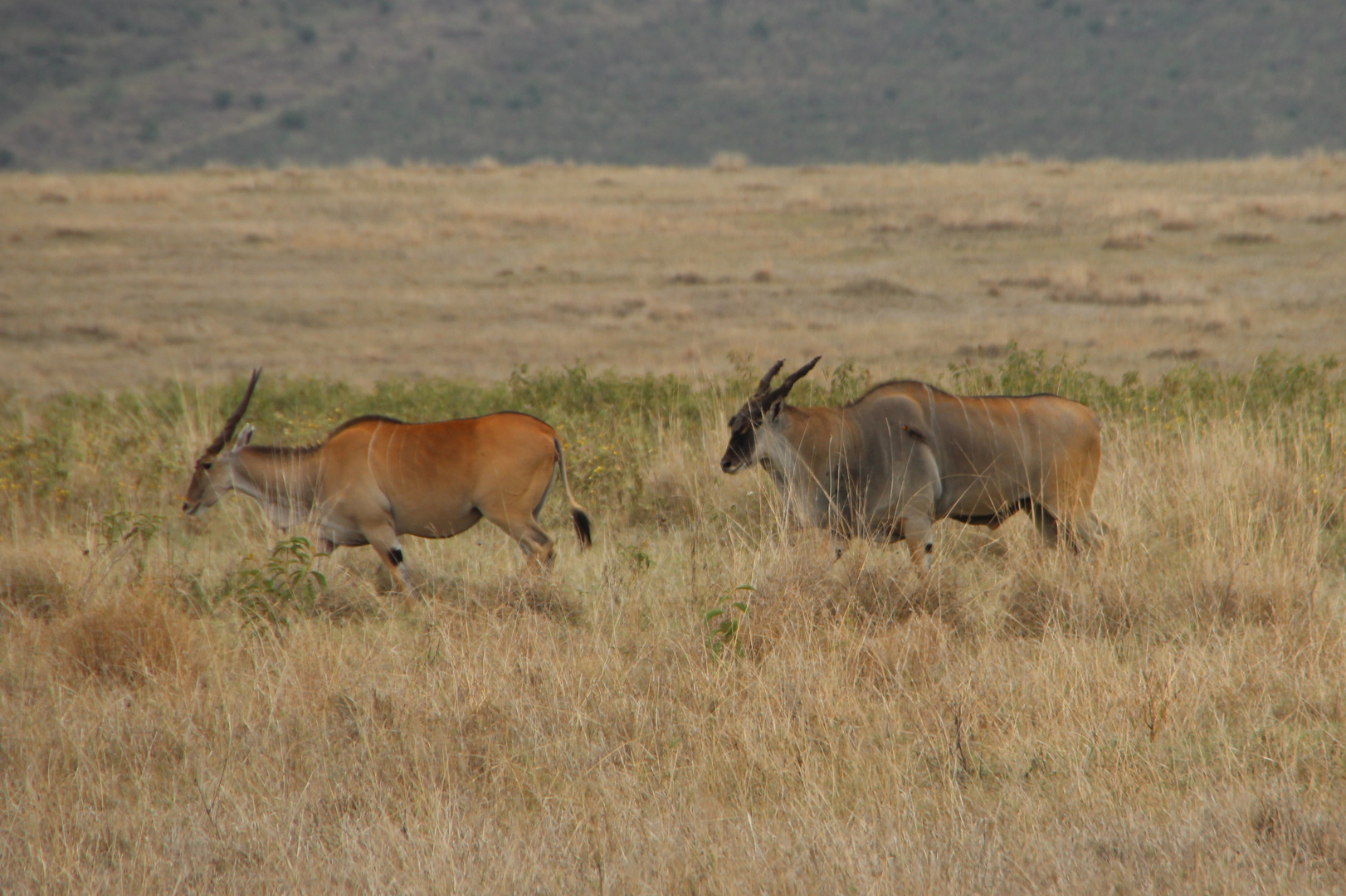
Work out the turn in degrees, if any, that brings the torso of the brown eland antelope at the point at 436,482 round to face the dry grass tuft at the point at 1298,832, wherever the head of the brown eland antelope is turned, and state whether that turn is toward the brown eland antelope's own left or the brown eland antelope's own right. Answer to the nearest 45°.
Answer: approximately 135° to the brown eland antelope's own left

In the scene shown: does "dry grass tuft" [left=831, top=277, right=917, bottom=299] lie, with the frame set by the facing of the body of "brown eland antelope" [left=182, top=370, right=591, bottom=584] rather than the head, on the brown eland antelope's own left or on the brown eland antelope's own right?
on the brown eland antelope's own right

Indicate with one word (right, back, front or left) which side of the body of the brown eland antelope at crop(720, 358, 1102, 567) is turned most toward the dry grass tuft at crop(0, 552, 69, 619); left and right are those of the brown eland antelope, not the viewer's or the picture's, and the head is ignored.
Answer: front

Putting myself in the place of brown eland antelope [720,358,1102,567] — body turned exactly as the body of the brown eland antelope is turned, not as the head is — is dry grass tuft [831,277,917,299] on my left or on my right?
on my right

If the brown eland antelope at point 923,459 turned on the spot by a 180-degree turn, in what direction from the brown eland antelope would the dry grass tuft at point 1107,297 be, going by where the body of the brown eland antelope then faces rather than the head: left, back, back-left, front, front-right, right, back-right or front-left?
left

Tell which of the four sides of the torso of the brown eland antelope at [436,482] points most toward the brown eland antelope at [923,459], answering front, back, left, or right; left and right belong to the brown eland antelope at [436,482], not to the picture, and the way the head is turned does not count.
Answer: back

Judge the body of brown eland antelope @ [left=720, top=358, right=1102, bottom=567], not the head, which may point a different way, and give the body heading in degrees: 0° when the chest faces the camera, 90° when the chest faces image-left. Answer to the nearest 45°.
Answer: approximately 90°

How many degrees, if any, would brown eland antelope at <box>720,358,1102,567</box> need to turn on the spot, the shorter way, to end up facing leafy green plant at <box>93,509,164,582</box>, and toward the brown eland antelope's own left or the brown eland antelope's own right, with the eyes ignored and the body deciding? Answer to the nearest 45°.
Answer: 0° — it already faces it

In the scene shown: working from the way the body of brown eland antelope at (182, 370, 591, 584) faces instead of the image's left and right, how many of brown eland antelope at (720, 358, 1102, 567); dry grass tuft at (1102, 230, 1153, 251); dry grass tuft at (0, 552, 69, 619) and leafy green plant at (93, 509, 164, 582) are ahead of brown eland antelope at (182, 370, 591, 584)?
2

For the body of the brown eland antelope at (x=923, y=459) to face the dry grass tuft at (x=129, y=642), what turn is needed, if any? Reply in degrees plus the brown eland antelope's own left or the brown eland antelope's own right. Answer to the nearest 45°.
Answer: approximately 45° to the brown eland antelope's own left

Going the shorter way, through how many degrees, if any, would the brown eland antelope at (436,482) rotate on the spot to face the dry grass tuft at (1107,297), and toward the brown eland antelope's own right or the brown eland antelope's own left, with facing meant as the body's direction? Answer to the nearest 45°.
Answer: approximately 135° to the brown eland antelope's own right

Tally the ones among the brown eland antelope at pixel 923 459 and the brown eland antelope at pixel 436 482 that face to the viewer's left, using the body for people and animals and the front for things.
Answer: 2

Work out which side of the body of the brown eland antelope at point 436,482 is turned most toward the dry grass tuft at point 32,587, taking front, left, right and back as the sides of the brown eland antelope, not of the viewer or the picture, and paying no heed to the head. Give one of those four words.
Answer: front

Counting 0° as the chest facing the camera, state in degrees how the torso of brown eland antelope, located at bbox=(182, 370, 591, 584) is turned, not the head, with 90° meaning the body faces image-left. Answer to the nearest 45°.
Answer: approximately 90°
